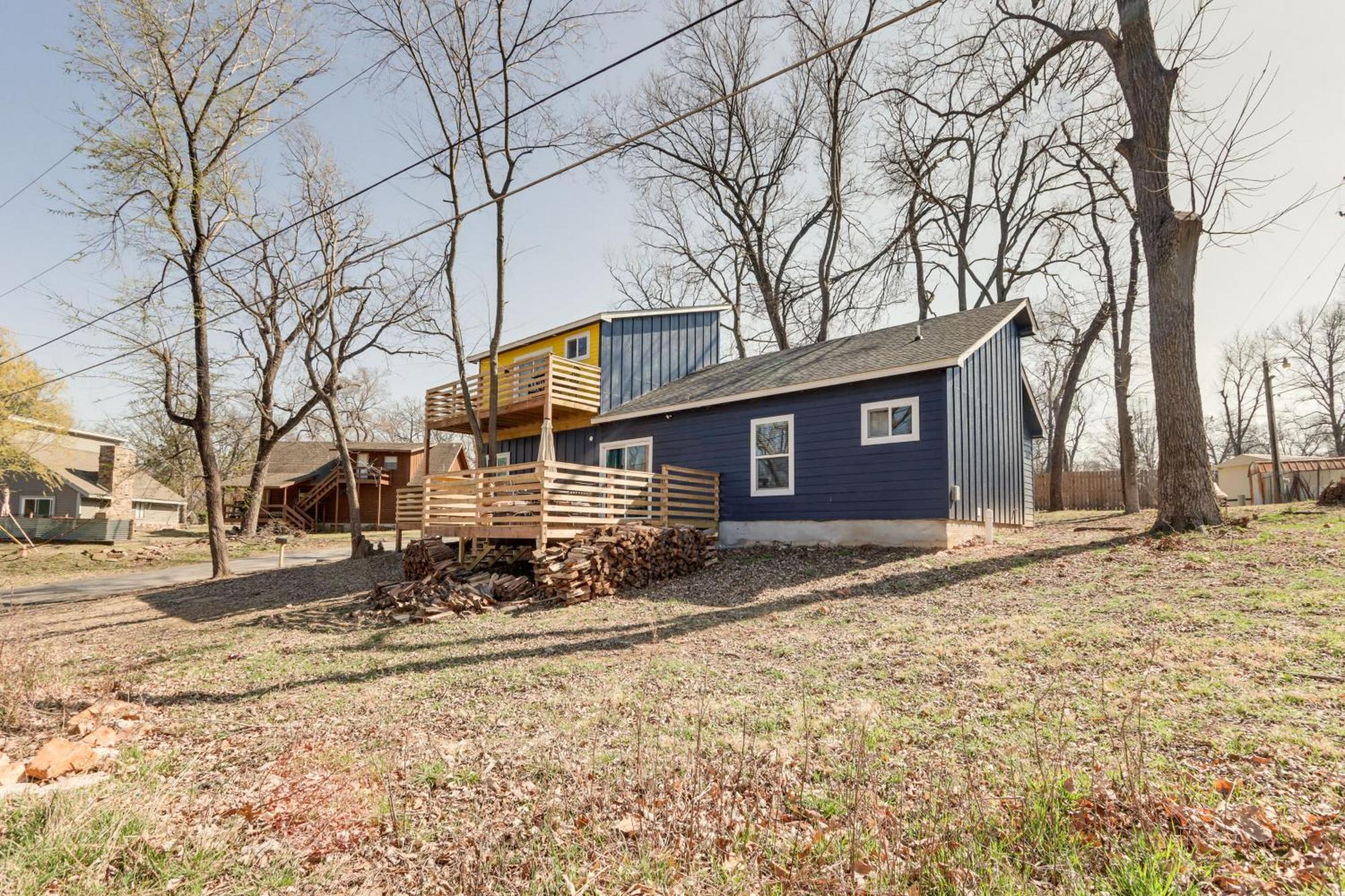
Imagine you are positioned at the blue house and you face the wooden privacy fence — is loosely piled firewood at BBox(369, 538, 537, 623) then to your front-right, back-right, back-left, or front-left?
back-right

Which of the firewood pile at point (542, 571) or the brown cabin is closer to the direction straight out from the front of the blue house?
the firewood pile

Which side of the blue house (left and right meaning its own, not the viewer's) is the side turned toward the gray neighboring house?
right

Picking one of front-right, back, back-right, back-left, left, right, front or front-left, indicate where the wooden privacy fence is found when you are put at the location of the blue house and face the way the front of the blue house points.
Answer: back

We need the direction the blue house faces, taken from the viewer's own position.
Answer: facing the viewer and to the left of the viewer

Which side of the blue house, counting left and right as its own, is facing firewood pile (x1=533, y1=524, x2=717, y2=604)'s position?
front

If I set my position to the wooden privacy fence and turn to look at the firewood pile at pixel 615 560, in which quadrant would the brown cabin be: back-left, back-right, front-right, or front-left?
front-right

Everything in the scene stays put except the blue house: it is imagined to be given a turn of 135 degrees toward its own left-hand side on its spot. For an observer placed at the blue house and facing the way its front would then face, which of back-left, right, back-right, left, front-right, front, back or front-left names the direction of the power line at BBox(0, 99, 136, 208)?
back

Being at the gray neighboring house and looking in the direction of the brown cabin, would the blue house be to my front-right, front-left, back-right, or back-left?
front-right

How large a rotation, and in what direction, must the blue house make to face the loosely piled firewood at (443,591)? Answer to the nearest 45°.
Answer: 0° — it already faces it

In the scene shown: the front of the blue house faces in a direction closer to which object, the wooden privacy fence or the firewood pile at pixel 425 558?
the firewood pile

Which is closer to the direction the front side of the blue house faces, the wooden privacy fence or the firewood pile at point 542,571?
the firewood pile

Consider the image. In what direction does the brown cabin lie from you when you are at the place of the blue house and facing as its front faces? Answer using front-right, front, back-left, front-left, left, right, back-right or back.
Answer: right
